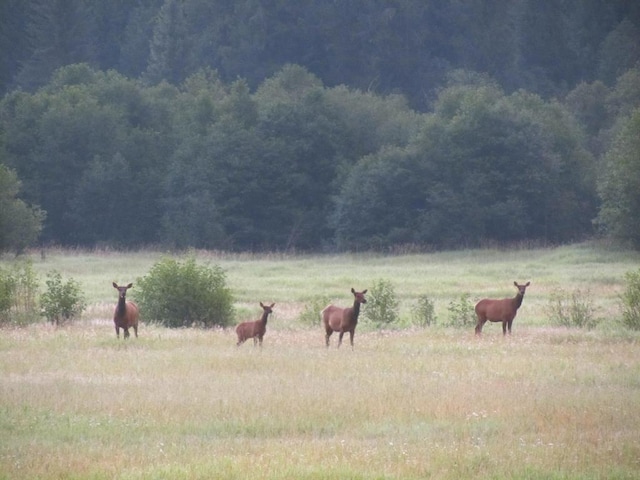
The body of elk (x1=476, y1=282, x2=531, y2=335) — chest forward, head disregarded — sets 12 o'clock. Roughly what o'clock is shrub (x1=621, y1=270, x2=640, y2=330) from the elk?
The shrub is roughly at 11 o'clock from the elk.

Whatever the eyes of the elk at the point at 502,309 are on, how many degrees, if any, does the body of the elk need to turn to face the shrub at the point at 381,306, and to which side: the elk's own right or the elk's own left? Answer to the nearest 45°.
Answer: approximately 135° to the elk's own left

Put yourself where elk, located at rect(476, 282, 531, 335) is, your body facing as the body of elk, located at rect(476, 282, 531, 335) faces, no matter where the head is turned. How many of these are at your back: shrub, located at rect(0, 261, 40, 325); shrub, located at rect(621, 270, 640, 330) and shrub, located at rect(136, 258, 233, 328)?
2

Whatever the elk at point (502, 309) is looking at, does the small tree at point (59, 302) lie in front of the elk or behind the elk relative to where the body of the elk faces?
behind

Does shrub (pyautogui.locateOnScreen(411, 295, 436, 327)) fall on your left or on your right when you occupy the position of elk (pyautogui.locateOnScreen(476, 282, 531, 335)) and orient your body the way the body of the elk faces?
on your left

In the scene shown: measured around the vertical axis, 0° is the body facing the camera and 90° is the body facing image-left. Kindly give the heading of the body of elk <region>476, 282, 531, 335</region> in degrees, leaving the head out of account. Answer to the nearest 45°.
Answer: approximately 270°

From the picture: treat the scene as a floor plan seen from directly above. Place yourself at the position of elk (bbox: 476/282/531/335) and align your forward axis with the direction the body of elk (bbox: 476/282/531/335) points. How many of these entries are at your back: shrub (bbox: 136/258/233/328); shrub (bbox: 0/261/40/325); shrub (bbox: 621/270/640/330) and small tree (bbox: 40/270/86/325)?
3

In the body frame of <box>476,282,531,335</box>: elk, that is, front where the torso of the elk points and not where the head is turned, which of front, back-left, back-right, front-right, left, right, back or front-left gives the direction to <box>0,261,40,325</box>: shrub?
back
